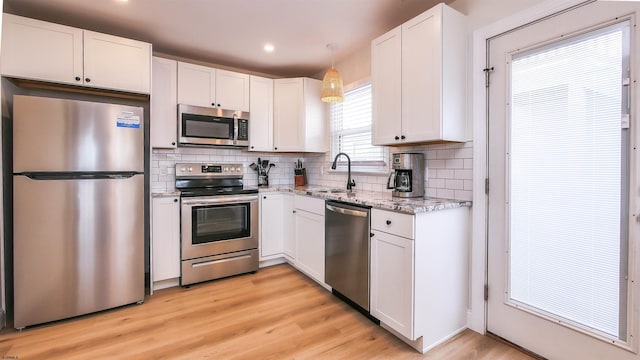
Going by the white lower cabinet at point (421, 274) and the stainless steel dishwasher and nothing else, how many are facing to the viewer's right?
0

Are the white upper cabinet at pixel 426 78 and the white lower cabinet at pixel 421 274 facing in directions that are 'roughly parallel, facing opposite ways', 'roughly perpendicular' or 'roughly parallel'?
roughly parallel

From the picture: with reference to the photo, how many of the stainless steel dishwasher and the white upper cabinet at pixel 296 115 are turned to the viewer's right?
0

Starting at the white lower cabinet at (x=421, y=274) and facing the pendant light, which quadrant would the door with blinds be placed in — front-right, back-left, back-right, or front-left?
back-right

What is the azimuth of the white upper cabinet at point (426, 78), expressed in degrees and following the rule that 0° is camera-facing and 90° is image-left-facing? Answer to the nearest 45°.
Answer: approximately 45°

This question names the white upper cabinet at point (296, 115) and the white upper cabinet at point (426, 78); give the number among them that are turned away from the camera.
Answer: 0

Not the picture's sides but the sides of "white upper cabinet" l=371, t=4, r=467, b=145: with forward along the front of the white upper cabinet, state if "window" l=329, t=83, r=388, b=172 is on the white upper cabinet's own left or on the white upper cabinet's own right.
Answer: on the white upper cabinet's own right

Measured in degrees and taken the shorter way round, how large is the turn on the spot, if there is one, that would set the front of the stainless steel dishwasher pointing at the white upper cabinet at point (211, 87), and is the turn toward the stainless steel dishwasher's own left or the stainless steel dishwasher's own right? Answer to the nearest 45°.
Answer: approximately 90° to the stainless steel dishwasher's own right

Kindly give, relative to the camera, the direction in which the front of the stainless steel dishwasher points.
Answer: facing the viewer and to the left of the viewer

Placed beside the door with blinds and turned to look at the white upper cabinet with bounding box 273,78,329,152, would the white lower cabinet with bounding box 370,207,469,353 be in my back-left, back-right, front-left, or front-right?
front-left

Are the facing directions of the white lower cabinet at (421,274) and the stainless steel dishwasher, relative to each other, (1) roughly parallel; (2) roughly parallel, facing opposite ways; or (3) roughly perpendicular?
roughly parallel

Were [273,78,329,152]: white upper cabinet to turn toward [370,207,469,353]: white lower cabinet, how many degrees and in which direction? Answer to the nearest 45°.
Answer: approximately 90° to its left

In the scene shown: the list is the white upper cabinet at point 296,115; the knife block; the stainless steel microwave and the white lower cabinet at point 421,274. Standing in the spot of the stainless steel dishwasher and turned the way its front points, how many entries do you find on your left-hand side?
1
